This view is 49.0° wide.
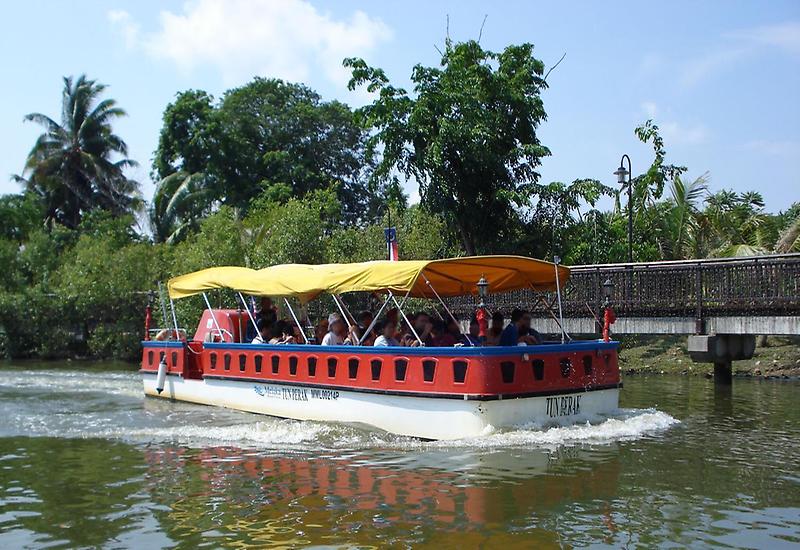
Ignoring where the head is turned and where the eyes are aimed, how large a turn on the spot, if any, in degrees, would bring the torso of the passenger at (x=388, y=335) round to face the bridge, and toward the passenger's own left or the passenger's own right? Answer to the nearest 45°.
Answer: approximately 90° to the passenger's own left

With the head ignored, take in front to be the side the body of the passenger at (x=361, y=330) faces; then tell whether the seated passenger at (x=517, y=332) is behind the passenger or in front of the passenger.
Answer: in front

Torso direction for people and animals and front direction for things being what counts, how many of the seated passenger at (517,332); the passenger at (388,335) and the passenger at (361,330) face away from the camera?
0

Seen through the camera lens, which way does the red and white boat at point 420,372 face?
facing the viewer and to the right of the viewer

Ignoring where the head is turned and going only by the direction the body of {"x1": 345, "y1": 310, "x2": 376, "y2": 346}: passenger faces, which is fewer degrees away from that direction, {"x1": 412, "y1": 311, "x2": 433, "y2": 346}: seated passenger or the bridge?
the seated passenger

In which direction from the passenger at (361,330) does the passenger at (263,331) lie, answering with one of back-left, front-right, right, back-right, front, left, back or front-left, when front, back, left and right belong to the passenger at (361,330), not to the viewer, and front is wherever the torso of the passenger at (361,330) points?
back
